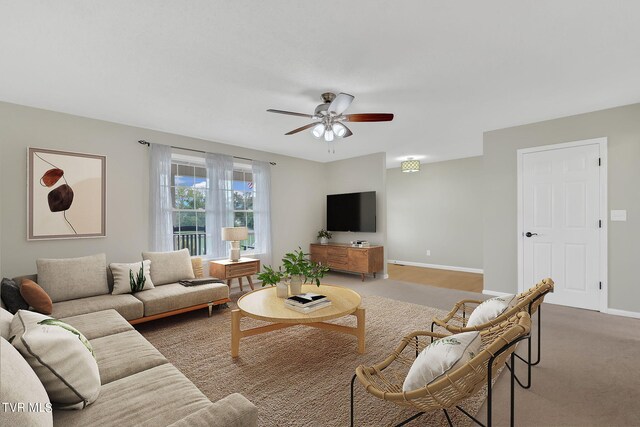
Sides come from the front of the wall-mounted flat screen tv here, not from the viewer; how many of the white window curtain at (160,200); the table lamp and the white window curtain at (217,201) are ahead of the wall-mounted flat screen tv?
3

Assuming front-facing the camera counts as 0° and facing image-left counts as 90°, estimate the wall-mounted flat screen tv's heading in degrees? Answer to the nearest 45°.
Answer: approximately 45°

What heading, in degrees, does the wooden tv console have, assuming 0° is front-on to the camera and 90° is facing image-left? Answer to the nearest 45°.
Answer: approximately 45°

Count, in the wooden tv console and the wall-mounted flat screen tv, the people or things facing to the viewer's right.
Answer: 0

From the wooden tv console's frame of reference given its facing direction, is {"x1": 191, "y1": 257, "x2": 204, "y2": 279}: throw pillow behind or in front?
in front

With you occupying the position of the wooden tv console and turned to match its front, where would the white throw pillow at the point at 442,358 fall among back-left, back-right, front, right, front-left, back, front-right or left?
front-left

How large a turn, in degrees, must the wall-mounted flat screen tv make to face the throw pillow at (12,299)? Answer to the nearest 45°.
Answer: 0° — it already faces it

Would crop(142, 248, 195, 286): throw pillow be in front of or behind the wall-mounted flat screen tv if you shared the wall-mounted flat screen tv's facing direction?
in front
